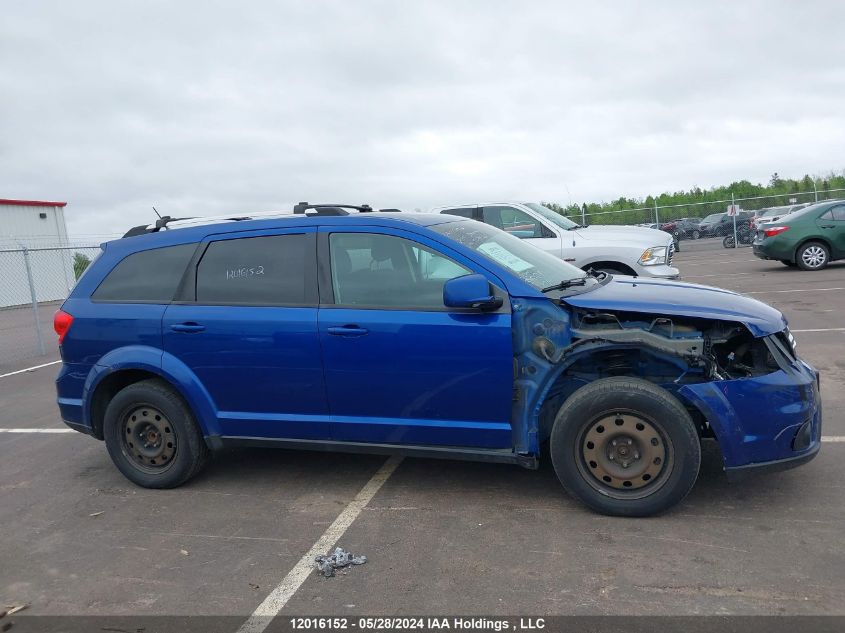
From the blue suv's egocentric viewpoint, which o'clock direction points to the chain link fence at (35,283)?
The chain link fence is roughly at 8 o'clock from the blue suv.

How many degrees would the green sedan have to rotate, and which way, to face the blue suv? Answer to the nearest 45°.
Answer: approximately 90° to its right

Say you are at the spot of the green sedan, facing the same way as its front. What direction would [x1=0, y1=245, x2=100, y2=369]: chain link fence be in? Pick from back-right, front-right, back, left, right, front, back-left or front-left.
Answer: back

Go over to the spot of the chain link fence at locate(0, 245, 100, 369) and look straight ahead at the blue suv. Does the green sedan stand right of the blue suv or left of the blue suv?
left

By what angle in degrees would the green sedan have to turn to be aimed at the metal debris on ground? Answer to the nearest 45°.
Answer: approximately 90° to its right

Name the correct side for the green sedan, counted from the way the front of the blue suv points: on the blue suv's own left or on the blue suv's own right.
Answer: on the blue suv's own left

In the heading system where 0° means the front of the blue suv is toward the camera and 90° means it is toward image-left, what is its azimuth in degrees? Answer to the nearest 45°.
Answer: approximately 270°

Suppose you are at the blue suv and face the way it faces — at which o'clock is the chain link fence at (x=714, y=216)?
The chain link fence is roughly at 10 o'clock from the blue suv.

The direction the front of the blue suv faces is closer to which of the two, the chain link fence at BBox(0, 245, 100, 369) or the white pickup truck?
the white pickup truck

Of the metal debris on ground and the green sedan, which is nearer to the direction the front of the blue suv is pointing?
the green sedan
